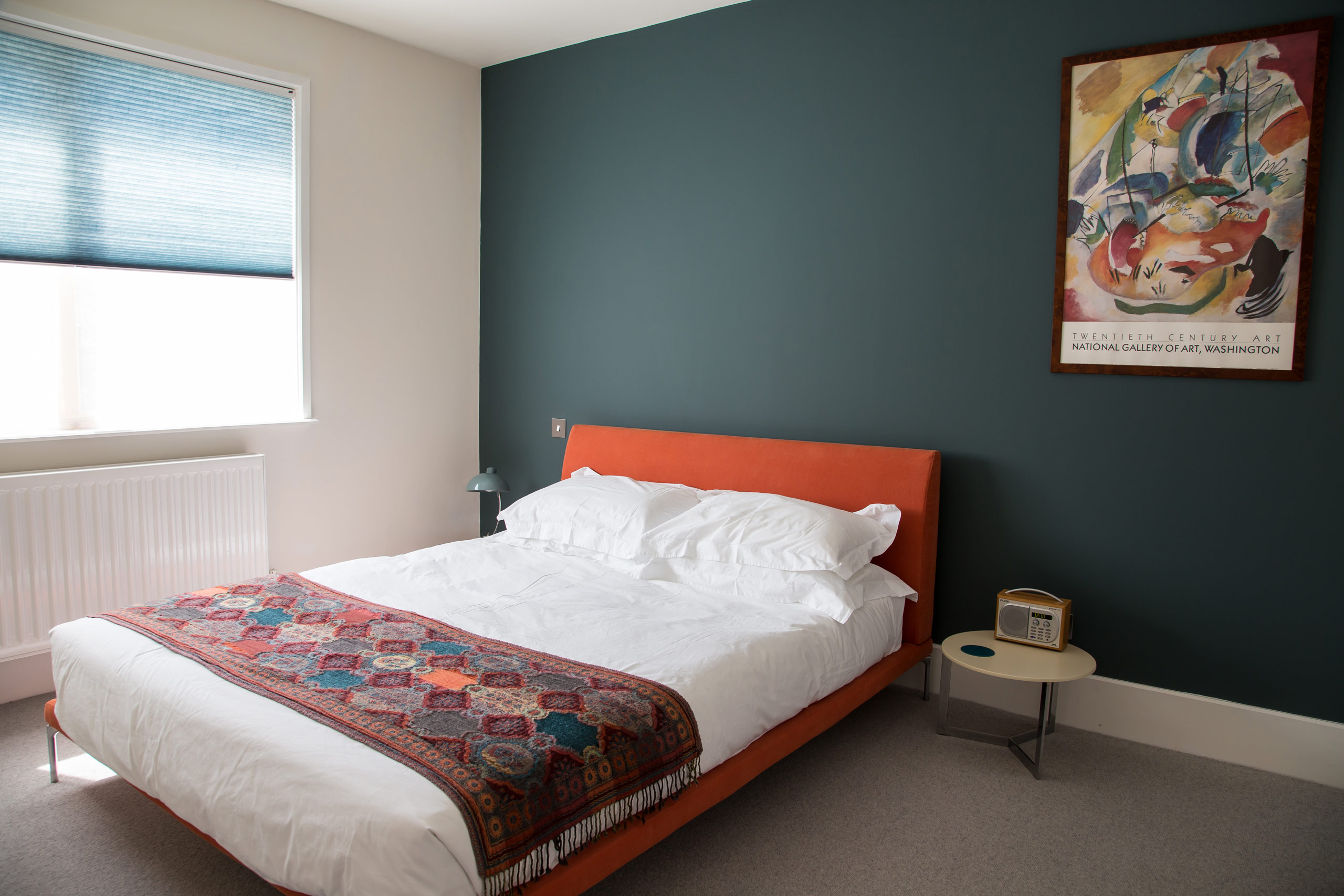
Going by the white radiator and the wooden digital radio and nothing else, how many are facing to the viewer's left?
0

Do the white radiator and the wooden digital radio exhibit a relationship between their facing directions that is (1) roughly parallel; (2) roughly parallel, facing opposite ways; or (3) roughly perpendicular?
roughly perpendicular

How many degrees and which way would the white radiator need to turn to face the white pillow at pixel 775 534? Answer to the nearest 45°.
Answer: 0° — it already faces it

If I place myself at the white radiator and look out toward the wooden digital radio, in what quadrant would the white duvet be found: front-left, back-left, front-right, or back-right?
front-right

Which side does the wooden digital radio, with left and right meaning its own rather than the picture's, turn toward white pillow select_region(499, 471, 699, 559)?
right

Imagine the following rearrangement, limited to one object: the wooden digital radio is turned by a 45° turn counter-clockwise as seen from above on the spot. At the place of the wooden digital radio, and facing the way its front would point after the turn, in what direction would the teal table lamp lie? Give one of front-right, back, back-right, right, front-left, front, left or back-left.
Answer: back-right

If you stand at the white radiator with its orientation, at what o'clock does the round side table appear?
The round side table is roughly at 12 o'clock from the white radiator.

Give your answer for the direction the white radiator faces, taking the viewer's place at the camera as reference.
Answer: facing the viewer and to the right of the viewer

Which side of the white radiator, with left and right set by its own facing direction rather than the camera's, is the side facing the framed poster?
front

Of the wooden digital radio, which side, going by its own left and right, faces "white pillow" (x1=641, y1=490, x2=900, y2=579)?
right

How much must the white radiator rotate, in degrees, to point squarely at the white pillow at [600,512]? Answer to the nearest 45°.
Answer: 0° — it already faces it

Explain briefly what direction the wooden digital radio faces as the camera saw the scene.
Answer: facing the viewer

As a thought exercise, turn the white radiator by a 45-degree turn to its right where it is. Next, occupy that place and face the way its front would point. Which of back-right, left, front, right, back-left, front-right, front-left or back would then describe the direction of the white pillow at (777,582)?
front-left

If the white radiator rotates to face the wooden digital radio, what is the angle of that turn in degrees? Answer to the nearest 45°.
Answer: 0° — it already faces it
